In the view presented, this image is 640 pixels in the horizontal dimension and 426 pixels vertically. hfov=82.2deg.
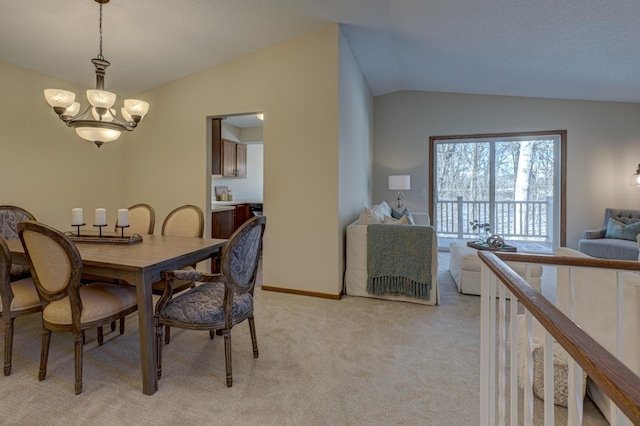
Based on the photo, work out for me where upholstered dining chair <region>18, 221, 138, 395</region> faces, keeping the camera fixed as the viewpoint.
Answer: facing away from the viewer and to the right of the viewer

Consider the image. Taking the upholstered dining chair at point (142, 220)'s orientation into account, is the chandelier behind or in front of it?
in front

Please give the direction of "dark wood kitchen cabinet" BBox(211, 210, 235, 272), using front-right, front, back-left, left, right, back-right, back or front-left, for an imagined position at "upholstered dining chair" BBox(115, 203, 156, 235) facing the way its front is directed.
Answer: back

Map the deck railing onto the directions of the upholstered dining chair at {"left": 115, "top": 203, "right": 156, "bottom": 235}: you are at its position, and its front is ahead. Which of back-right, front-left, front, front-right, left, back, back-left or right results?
back-left

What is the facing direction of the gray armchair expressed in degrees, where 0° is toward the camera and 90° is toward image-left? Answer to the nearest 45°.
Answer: approximately 45°

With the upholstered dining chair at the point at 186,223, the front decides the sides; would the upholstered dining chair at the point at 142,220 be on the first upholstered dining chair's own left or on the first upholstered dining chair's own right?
on the first upholstered dining chair's own right

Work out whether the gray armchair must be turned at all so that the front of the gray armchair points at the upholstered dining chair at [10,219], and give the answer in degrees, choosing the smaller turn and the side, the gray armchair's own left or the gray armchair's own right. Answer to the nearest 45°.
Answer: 0° — it already faces it

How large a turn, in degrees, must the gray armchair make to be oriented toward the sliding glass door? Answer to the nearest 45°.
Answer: approximately 90° to its right

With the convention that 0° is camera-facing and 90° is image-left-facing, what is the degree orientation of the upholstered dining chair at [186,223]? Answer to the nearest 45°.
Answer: approximately 45°

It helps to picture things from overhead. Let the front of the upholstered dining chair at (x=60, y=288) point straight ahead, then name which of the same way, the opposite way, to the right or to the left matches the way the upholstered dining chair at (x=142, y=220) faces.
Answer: the opposite way

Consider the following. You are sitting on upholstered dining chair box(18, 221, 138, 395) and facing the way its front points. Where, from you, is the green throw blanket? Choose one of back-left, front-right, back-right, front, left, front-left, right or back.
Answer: front-right

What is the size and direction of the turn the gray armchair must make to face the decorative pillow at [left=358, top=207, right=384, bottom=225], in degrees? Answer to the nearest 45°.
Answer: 0° — it already faces it
